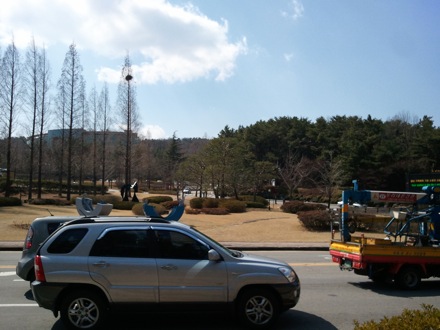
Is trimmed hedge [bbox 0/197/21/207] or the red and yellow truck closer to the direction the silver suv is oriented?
the red and yellow truck

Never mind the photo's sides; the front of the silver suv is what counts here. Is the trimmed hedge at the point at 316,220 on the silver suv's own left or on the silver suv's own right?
on the silver suv's own left

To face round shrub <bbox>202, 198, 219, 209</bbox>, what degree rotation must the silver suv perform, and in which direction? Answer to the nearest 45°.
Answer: approximately 90° to its left

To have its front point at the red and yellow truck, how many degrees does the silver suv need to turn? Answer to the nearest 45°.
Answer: approximately 45° to its left

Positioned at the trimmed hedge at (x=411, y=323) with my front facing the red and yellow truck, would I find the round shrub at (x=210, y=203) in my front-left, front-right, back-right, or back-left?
front-left

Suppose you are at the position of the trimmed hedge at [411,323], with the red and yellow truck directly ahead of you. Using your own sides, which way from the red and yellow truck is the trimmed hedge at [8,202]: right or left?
left

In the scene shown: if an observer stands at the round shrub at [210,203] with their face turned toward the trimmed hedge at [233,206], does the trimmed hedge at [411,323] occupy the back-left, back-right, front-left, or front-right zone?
front-right

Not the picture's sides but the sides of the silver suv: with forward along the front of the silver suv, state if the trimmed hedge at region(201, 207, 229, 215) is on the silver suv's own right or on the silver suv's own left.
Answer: on the silver suv's own left

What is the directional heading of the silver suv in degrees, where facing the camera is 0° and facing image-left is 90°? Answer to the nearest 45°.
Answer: approximately 270°

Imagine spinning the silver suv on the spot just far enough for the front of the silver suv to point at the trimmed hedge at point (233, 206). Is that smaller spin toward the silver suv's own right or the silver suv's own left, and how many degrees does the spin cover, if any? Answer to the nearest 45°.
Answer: approximately 90° to the silver suv's own left

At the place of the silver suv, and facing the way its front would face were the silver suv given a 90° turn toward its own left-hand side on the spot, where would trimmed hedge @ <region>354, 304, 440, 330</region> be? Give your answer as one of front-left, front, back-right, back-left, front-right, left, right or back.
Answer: back-right
